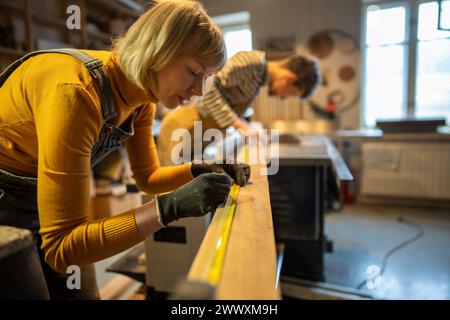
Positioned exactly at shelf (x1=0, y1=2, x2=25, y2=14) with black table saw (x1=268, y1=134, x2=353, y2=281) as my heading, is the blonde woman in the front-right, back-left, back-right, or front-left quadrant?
front-right

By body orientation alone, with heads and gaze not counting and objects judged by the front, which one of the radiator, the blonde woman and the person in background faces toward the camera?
the radiator

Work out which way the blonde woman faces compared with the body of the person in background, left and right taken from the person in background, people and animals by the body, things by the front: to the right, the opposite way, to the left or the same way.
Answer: the same way

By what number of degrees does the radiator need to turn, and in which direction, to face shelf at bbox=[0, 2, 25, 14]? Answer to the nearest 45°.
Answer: approximately 45° to its right

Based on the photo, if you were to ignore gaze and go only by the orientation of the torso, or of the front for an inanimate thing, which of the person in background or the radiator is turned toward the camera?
the radiator

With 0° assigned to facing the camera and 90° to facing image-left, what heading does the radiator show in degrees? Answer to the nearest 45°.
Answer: approximately 0°

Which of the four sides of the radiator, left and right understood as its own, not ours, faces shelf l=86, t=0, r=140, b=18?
right

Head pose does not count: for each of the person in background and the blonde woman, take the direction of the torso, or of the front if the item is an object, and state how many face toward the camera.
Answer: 0

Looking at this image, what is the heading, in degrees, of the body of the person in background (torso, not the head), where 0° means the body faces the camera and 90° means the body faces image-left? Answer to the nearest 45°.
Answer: approximately 270°

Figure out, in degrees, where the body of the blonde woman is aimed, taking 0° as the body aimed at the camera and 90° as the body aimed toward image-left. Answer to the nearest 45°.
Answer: approximately 270°

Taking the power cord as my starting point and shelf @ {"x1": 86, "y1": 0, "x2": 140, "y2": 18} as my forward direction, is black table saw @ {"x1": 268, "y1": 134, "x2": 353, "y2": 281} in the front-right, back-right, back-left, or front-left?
front-left

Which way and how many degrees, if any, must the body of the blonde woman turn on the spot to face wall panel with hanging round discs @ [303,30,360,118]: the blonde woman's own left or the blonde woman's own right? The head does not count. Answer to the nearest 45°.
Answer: approximately 45° to the blonde woman's own left
